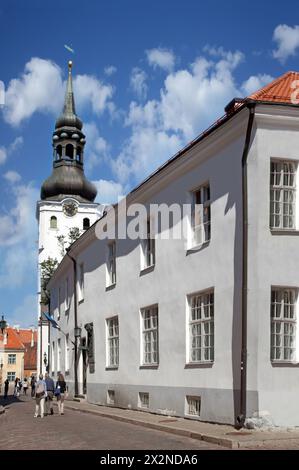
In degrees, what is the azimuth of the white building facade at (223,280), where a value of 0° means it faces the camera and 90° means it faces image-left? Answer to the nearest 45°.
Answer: approximately 45°

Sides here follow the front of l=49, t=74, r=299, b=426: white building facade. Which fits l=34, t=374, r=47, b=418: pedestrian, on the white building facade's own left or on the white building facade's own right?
on the white building facade's own right
